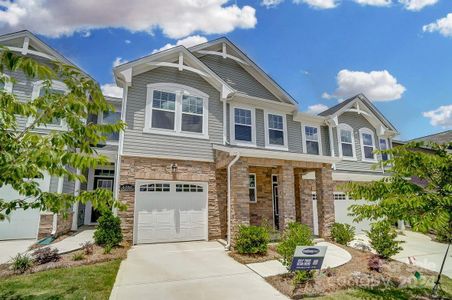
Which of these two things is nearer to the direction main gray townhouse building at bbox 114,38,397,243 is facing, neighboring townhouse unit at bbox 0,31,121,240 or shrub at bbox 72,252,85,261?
the shrub

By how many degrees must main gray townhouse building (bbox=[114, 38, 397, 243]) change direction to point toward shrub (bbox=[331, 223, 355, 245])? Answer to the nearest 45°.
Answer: approximately 45° to its left

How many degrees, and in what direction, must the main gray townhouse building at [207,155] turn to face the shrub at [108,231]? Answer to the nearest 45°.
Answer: approximately 90° to its right

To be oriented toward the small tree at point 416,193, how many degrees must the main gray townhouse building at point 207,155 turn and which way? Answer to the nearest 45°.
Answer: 0° — it already faces it

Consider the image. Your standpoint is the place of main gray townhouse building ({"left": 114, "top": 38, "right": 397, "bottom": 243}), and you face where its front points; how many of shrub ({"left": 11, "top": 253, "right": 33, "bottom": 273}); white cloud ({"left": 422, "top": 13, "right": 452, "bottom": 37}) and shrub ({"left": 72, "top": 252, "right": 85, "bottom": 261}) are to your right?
2

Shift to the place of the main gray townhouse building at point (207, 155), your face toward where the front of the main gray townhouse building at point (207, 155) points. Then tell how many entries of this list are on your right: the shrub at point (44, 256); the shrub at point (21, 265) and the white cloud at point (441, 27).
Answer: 2

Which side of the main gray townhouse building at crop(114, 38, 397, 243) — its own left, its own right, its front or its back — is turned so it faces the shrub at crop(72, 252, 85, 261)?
right

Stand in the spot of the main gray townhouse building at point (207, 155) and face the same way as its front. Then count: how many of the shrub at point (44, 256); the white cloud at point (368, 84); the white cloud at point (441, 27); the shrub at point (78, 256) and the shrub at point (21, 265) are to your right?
3

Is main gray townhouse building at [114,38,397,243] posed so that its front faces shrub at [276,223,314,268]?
yes

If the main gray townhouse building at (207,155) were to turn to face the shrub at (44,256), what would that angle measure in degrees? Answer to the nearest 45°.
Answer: approximately 90° to its right

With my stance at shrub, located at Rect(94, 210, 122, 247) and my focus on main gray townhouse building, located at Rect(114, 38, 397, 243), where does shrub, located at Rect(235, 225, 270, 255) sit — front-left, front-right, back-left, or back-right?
front-right

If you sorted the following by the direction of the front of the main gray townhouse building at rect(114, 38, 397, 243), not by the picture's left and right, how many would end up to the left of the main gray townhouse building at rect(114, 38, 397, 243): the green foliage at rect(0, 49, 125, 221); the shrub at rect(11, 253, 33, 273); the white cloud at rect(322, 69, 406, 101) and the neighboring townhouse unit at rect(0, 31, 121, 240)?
1

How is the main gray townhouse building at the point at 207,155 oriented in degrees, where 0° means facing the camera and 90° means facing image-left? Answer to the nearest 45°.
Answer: approximately 315°

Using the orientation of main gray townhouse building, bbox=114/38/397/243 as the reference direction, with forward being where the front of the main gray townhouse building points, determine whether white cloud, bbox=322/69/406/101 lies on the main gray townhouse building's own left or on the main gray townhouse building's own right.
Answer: on the main gray townhouse building's own left
